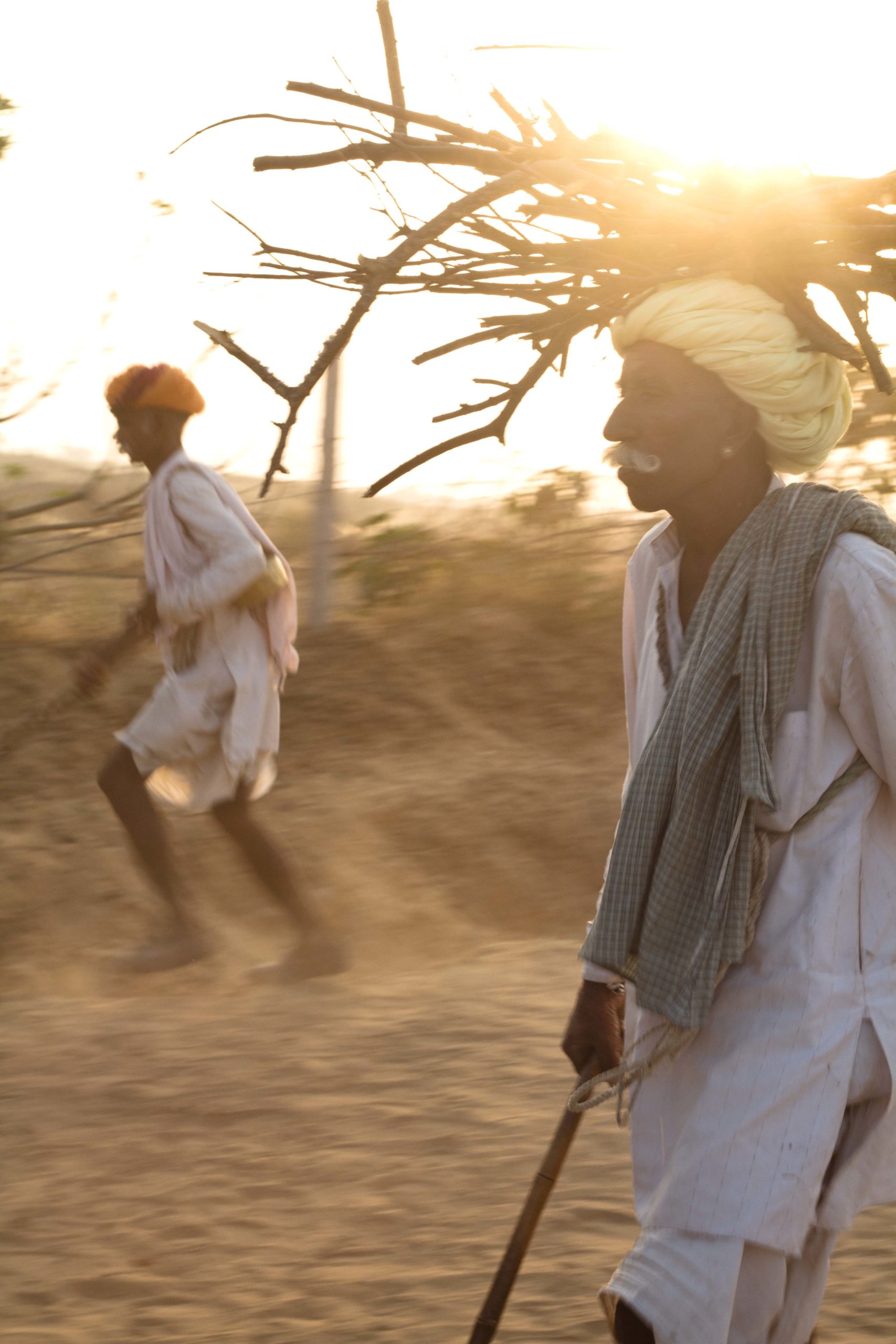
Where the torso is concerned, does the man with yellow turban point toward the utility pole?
no

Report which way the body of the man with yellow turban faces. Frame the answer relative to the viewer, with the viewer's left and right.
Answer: facing the viewer and to the left of the viewer

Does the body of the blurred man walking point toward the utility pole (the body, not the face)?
no

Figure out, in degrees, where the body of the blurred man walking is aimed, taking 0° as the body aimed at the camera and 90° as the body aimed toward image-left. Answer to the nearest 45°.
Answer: approximately 90°

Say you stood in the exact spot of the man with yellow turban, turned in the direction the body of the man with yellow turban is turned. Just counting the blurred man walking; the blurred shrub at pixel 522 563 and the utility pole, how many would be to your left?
0

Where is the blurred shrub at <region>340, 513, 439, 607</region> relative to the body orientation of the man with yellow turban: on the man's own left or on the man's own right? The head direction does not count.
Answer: on the man's own right

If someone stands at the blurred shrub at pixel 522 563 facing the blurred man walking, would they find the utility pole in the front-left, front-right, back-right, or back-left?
front-right

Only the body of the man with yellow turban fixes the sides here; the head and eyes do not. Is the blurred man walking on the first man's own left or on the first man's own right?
on the first man's own right

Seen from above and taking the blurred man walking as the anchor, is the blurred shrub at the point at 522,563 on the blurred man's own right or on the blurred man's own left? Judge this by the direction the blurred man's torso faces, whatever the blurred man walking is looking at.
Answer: on the blurred man's own right

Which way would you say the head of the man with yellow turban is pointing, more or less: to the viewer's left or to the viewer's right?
to the viewer's left

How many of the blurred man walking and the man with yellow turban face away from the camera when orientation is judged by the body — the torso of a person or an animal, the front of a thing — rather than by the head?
0

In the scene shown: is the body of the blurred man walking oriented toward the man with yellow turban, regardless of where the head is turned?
no

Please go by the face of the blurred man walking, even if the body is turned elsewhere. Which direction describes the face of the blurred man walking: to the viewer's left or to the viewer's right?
to the viewer's left
